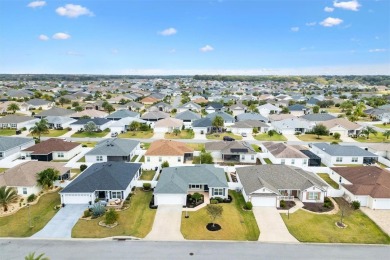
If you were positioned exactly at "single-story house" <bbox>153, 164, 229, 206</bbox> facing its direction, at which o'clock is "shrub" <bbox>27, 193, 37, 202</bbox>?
The shrub is roughly at 3 o'clock from the single-story house.

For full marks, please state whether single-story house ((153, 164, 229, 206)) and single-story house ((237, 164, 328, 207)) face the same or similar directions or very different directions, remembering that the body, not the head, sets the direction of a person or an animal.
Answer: same or similar directions

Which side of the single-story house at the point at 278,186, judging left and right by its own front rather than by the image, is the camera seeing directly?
front

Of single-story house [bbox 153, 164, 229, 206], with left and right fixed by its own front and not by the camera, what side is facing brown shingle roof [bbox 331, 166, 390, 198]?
left

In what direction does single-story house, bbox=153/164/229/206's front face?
toward the camera

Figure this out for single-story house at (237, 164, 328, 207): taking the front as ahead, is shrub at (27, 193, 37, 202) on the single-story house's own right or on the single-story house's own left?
on the single-story house's own right

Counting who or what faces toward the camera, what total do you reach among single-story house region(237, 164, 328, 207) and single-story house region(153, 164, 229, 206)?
2

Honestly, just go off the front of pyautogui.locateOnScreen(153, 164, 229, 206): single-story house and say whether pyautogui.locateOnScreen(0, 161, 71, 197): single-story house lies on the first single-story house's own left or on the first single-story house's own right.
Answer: on the first single-story house's own right

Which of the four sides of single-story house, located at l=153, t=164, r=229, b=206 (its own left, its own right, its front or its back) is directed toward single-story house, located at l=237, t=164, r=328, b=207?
left

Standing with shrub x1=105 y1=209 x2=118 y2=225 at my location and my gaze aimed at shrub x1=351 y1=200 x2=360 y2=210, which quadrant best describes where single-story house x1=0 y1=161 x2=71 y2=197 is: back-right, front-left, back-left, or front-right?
back-left
